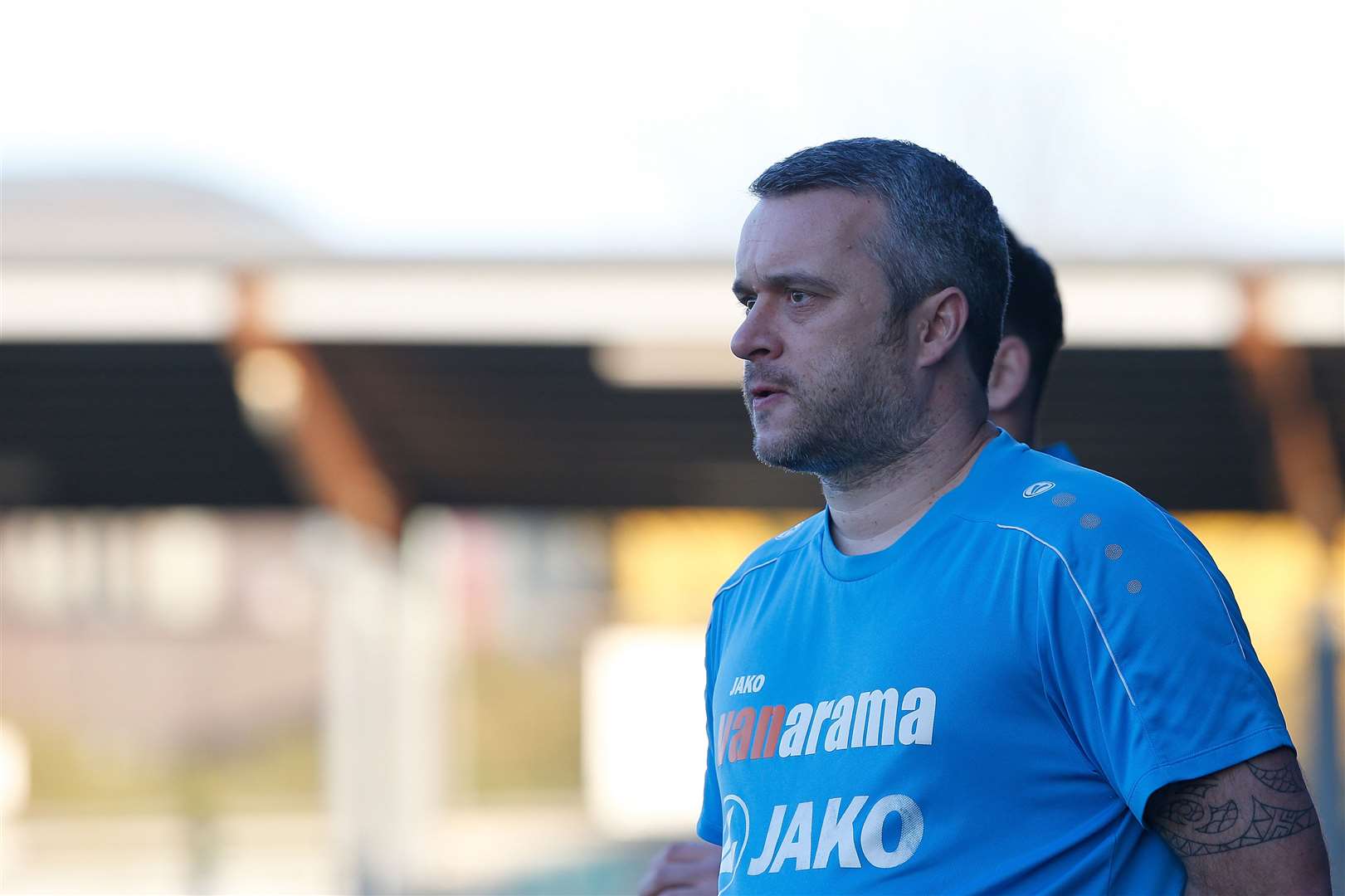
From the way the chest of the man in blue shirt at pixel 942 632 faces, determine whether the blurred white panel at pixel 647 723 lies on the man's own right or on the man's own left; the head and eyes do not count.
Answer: on the man's own right

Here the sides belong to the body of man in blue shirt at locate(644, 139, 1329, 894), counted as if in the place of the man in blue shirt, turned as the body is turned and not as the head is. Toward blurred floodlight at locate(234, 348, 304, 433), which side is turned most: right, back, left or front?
right

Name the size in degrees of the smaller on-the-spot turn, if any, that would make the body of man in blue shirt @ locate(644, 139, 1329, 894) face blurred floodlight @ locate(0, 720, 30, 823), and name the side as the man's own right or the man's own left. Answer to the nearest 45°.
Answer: approximately 90° to the man's own right

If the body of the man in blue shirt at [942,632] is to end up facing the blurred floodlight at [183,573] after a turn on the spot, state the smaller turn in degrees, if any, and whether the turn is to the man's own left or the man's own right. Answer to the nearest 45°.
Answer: approximately 90° to the man's own right

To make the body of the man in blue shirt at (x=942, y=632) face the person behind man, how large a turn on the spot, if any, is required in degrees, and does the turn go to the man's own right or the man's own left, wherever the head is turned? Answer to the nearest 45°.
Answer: approximately 135° to the man's own right

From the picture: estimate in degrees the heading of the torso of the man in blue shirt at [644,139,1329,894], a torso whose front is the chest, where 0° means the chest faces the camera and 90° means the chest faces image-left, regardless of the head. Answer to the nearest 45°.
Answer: approximately 45°
